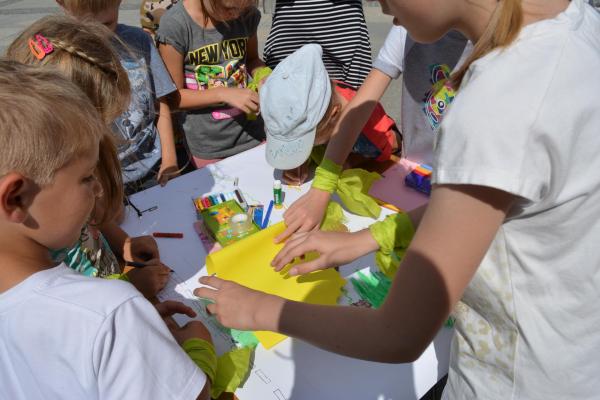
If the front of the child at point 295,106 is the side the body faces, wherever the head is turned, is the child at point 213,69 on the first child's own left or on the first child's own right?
on the first child's own right

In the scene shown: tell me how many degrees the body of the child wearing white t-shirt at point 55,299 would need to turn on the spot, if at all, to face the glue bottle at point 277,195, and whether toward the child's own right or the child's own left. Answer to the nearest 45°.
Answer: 0° — they already face it

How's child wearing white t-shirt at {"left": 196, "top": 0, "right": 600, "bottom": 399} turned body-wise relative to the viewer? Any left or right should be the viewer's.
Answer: facing to the left of the viewer

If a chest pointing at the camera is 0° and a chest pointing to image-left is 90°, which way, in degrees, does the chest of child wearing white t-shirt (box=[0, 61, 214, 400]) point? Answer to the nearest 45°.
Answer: approximately 225°

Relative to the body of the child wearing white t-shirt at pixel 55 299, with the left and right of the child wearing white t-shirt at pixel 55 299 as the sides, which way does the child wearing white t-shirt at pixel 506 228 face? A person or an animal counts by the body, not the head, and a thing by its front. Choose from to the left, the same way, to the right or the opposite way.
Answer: to the left

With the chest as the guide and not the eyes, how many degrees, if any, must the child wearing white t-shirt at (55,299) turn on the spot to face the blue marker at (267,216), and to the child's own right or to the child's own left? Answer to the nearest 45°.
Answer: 0° — they already face it

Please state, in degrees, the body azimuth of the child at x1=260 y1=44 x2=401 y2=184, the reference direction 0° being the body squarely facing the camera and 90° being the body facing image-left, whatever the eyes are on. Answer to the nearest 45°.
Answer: approximately 45°

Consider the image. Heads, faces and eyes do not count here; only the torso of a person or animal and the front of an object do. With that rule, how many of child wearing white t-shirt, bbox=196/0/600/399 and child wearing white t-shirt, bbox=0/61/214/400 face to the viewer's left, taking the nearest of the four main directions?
1

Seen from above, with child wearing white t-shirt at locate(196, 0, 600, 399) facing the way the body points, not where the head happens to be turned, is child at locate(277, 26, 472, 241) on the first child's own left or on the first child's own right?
on the first child's own right

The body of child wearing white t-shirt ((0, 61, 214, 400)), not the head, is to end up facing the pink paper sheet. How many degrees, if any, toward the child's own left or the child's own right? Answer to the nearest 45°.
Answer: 0° — they already face it

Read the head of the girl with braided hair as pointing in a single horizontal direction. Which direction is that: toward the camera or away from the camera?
away from the camera
